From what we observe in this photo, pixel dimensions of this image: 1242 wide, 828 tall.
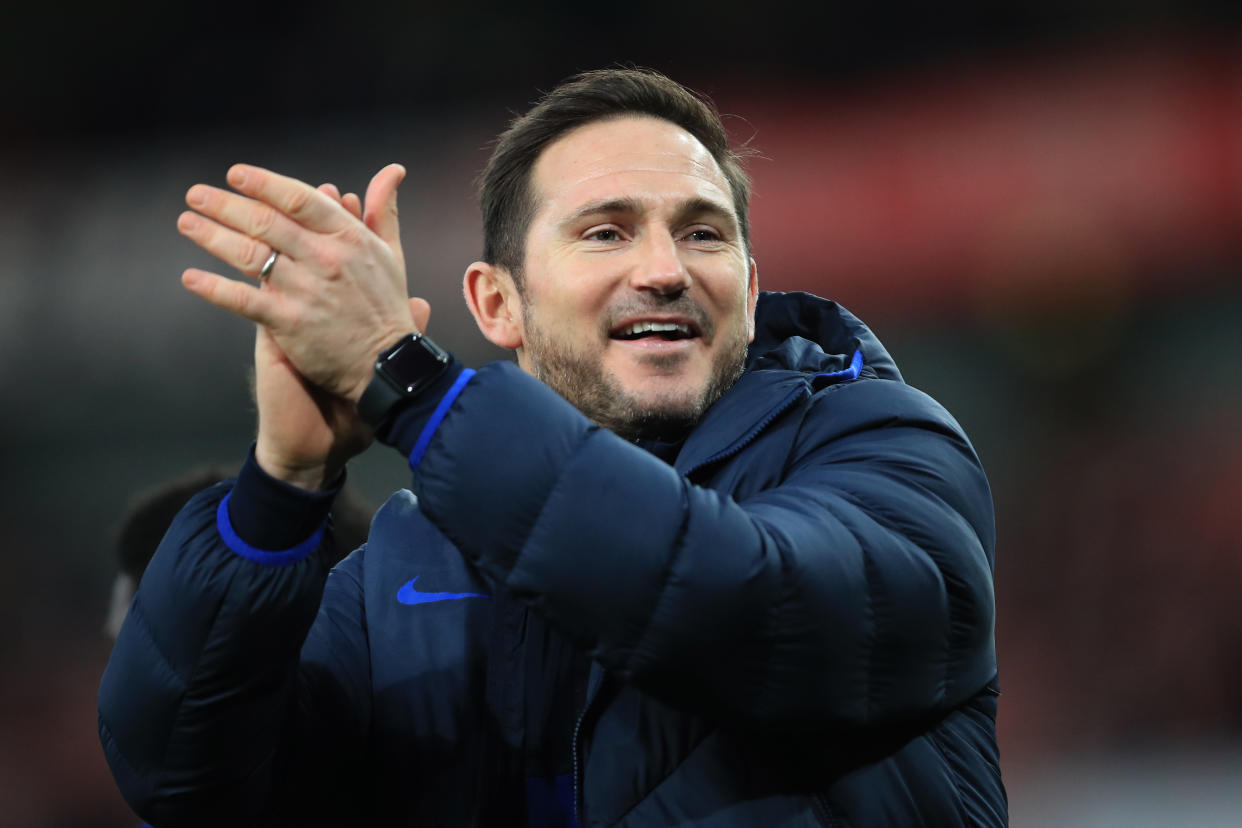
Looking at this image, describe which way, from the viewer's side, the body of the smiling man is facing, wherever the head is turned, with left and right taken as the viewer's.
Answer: facing the viewer and to the left of the viewer

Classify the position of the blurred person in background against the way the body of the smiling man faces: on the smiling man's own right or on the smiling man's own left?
on the smiling man's own right

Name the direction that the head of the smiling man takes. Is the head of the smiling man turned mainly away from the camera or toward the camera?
toward the camera
